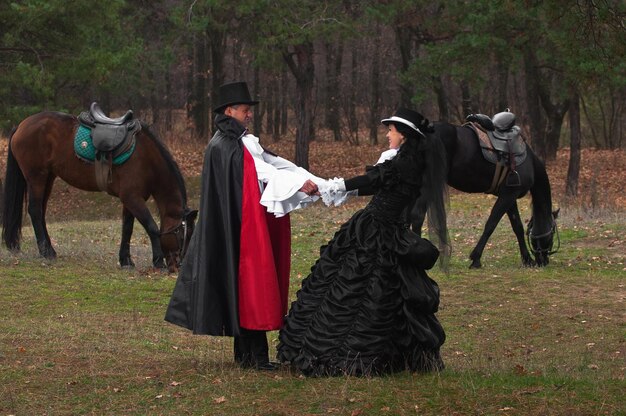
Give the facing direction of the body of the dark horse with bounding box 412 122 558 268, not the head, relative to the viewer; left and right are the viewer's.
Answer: facing to the right of the viewer

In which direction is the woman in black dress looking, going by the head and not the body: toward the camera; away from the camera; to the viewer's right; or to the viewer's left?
to the viewer's left

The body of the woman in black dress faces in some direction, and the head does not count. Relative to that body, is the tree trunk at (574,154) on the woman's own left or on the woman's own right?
on the woman's own right

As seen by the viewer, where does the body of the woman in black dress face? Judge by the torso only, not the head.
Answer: to the viewer's left

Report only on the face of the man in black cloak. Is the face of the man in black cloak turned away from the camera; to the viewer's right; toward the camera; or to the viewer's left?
to the viewer's right

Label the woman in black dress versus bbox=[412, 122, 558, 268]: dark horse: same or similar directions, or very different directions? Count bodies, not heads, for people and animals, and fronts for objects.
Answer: very different directions

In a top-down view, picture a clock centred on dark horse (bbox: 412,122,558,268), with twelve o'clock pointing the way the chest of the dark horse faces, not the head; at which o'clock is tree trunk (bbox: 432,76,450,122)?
The tree trunk is roughly at 9 o'clock from the dark horse.

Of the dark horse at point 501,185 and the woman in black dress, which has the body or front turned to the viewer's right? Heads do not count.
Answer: the dark horse

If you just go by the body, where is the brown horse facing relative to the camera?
to the viewer's right

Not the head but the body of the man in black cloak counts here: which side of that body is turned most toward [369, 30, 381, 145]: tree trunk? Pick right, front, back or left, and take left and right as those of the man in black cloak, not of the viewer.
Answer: left

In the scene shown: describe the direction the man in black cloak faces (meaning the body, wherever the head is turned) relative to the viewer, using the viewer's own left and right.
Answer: facing to the right of the viewer

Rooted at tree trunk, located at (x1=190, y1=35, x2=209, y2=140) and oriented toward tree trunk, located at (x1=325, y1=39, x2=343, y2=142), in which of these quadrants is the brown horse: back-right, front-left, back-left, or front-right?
back-right
